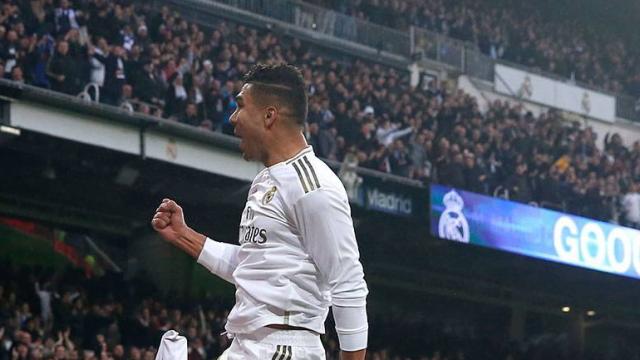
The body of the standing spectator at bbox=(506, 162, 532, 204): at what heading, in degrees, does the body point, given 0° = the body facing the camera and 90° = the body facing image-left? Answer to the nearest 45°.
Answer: approximately 45°

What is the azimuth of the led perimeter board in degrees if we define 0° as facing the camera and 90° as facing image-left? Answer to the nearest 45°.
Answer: approximately 45°

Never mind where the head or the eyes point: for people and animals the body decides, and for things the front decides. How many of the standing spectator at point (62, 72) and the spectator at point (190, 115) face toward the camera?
2

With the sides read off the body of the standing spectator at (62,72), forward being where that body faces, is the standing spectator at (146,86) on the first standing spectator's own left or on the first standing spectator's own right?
on the first standing spectator's own left
